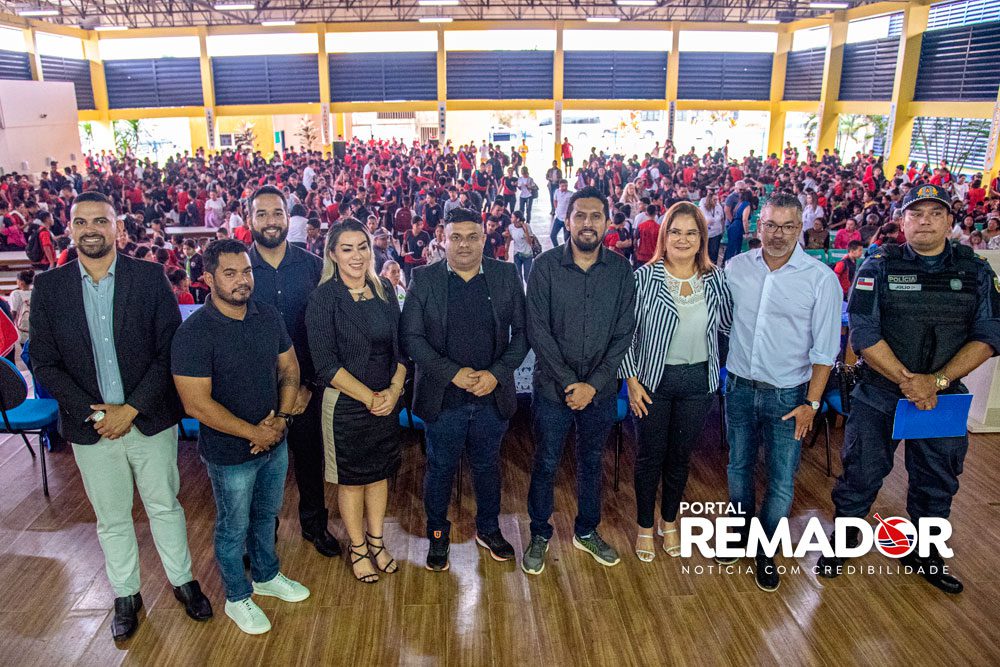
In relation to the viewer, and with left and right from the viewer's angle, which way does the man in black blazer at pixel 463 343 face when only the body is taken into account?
facing the viewer

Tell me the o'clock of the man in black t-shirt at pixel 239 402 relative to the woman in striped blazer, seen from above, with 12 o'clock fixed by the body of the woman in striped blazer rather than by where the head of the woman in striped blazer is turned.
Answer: The man in black t-shirt is roughly at 2 o'clock from the woman in striped blazer.

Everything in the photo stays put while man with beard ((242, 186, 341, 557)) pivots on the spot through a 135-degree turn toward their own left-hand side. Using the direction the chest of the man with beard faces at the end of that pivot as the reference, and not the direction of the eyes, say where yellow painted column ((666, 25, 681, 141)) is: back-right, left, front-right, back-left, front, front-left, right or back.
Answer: front

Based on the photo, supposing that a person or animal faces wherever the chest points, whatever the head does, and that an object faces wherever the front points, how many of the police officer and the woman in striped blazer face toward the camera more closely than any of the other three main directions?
2

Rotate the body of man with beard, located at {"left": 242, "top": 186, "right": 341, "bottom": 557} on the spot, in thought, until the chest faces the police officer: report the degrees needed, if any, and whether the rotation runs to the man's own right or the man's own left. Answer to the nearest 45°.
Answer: approximately 90° to the man's own left

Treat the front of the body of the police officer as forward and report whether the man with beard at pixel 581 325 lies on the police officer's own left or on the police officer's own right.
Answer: on the police officer's own right

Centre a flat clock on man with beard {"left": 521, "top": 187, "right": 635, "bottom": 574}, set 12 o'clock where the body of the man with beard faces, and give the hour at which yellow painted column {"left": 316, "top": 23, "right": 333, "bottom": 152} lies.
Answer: The yellow painted column is roughly at 5 o'clock from the man with beard.

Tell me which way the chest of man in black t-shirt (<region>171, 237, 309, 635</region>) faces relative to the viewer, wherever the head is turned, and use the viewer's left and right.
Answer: facing the viewer and to the right of the viewer

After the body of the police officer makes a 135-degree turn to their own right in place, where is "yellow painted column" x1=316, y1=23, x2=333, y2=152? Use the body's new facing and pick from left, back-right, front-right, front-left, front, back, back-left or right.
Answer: front

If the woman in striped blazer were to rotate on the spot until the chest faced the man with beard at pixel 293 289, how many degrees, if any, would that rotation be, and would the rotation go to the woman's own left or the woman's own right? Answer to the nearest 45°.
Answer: approximately 90° to the woman's own right

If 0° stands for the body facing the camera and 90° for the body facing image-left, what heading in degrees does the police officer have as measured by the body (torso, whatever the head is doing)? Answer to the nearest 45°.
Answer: approximately 0°

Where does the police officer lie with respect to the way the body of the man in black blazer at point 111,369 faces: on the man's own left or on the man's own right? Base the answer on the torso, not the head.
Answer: on the man's own left
